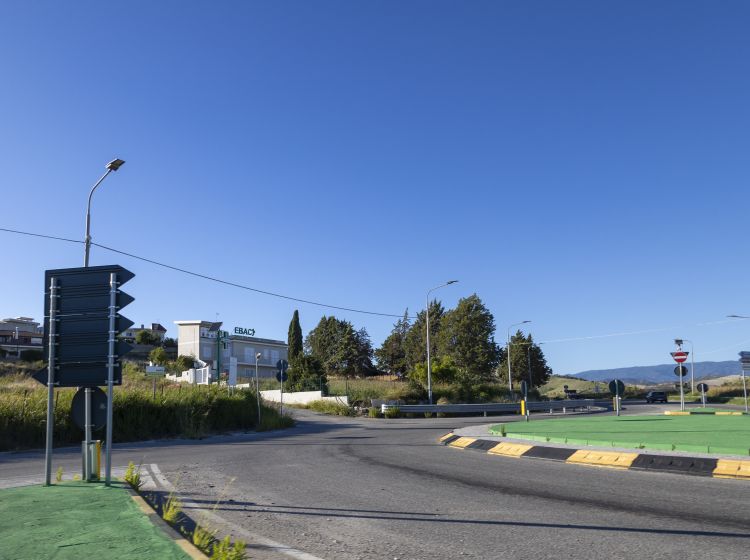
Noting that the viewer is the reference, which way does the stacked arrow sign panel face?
facing away from the viewer

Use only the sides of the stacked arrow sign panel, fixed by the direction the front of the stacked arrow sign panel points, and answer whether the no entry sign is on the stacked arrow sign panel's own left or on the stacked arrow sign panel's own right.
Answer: on the stacked arrow sign panel's own right

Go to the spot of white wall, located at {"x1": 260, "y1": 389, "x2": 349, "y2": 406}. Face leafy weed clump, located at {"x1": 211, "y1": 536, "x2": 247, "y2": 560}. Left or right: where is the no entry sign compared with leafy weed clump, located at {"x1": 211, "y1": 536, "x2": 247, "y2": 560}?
left

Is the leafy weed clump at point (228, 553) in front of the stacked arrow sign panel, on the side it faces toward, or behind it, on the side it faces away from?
behind

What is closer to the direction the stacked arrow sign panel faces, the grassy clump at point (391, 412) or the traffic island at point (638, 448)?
the grassy clump

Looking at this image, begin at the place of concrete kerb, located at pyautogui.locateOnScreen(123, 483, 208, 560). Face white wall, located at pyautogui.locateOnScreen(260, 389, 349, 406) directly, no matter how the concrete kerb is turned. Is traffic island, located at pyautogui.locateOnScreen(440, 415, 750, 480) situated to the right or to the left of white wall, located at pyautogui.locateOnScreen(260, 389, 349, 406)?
right

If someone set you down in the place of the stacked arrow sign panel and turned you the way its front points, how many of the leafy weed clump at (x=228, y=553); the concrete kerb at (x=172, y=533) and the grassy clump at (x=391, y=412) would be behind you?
2

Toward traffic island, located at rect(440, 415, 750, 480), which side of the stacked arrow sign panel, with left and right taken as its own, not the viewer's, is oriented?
right
